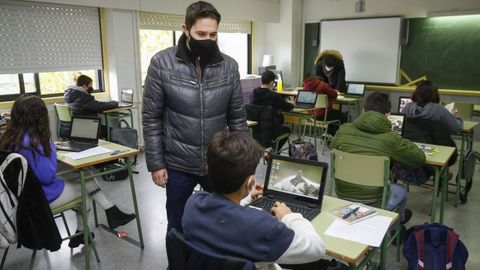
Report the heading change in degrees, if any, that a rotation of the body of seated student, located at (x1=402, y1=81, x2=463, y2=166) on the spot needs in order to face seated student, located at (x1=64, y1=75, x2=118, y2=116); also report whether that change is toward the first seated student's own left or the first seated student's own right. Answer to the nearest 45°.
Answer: approximately 135° to the first seated student's own left

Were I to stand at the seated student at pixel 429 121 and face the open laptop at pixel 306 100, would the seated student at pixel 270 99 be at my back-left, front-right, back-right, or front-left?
front-left

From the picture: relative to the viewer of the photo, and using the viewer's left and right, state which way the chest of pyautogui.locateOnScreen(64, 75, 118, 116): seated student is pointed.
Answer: facing to the right of the viewer

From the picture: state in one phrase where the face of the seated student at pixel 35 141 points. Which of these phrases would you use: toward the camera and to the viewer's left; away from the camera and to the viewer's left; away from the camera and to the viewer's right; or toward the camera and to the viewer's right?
away from the camera and to the viewer's right

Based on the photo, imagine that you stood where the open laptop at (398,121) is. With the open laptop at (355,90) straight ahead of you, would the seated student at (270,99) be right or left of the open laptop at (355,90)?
left

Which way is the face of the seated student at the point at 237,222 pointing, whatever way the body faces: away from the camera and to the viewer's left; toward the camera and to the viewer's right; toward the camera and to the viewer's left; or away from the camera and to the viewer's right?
away from the camera and to the viewer's right

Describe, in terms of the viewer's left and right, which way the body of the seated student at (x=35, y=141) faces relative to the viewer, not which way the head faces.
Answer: facing away from the viewer and to the right of the viewer

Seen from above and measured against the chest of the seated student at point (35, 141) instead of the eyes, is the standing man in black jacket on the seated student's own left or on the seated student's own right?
on the seated student's own right

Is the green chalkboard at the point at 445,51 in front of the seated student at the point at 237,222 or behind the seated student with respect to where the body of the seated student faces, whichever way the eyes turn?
in front

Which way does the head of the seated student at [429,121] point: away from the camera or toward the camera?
away from the camera

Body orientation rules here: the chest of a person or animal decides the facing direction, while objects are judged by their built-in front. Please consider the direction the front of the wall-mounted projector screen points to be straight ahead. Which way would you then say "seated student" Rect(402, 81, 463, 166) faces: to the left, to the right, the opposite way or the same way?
the opposite way

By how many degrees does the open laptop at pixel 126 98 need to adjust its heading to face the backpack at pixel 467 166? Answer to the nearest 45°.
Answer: approximately 90° to its left

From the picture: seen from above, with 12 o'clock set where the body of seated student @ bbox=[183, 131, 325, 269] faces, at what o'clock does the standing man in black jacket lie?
The standing man in black jacket is roughly at 10 o'clock from the seated student.

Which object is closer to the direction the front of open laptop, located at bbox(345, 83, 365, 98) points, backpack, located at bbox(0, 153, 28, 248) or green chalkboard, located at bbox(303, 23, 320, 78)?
the backpack
